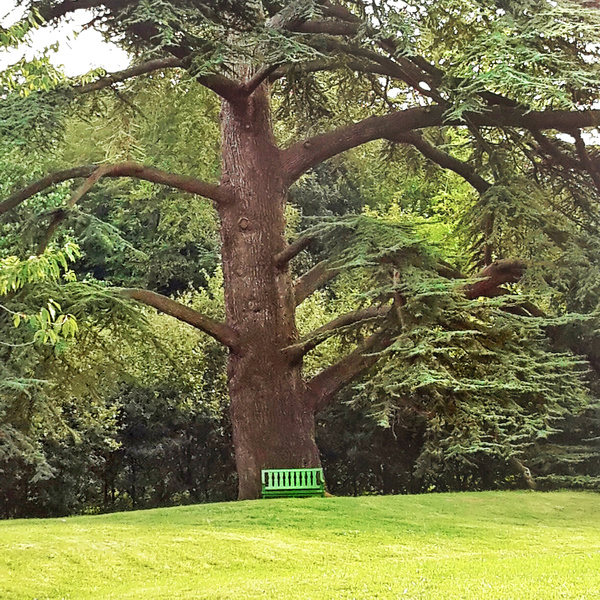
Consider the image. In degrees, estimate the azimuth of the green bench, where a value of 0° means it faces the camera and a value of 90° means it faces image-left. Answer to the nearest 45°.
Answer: approximately 0°
